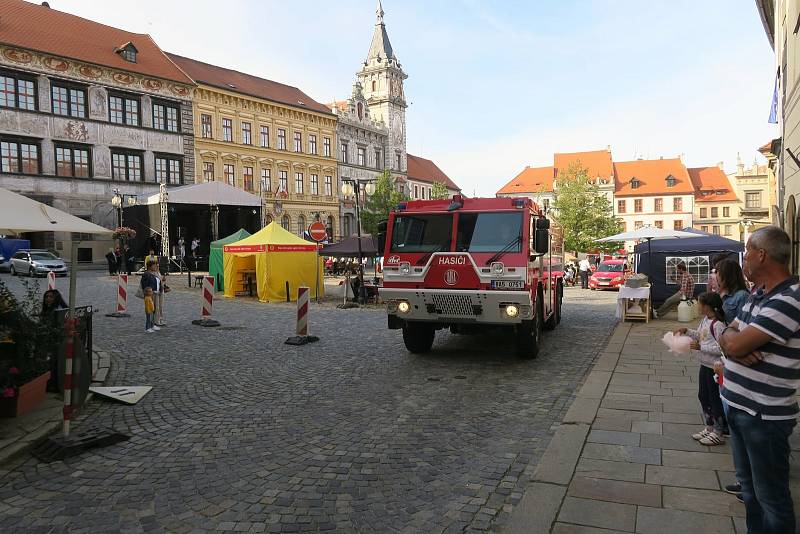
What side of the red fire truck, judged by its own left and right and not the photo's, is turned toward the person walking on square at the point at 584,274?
back

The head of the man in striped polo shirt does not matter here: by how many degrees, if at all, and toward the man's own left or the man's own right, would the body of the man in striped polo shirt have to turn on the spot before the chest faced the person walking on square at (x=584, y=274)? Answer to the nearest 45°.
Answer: approximately 90° to the man's own right

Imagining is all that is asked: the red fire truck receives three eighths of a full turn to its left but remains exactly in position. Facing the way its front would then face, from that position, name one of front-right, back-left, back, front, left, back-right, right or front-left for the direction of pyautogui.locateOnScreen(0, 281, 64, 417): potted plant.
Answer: back

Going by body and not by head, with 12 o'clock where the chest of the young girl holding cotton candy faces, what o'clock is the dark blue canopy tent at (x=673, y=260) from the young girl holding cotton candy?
The dark blue canopy tent is roughly at 3 o'clock from the young girl holding cotton candy.

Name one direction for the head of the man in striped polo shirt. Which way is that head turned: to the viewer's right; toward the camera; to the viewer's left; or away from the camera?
to the viewer's left

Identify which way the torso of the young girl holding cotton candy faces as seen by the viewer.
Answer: to the viewer's left

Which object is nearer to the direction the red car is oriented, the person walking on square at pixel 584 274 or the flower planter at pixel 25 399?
the flower planter

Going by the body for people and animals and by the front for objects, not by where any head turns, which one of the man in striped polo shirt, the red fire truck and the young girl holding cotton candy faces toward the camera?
the red fire truck

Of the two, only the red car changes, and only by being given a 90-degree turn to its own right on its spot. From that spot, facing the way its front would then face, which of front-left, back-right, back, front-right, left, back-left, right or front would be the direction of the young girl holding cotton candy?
back-left

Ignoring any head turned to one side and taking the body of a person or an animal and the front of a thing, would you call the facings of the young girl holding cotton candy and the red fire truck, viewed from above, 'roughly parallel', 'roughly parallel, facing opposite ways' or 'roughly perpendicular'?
roughly perpendicular

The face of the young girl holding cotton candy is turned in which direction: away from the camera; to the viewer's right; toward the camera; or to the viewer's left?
to the viewer's left

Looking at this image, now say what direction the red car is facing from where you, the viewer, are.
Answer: facing the viewer and to the left of the viewer

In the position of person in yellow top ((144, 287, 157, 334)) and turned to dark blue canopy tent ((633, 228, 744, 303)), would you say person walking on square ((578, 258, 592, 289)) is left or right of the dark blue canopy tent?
left

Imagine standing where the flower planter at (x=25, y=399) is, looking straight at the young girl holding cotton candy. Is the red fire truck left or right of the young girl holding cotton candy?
left

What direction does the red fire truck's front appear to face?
toward the camera

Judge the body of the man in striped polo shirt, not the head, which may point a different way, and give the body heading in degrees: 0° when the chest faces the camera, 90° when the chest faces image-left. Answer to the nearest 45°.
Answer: approximately 90°

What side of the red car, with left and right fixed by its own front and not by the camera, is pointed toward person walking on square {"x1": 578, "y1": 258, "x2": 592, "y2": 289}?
right
